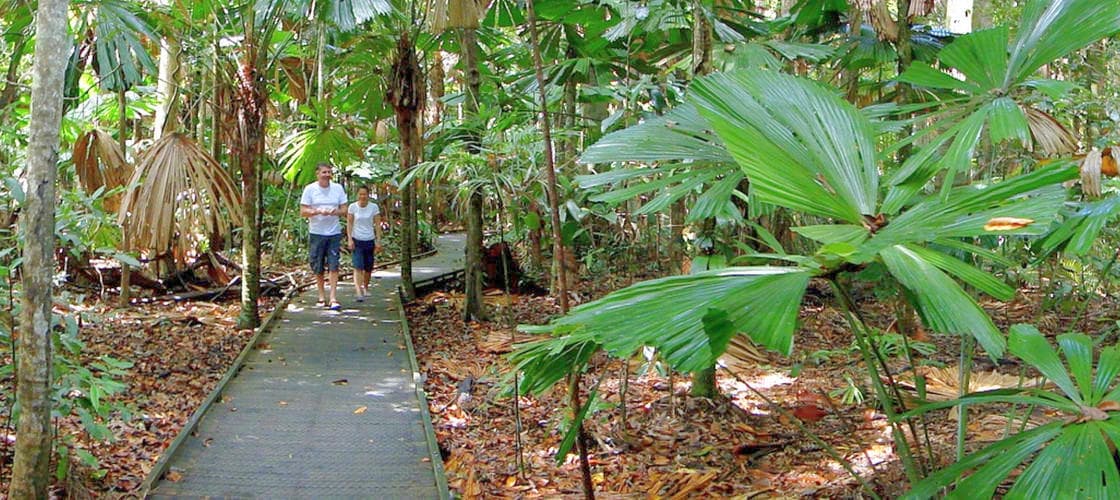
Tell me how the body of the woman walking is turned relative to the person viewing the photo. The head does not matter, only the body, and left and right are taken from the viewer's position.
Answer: facing the viewer

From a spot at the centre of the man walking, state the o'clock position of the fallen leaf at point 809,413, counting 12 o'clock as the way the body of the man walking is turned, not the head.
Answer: The fallen leaf is roughly at 11 o'clock from the man walking.

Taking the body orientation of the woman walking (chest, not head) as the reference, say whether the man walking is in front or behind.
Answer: in front

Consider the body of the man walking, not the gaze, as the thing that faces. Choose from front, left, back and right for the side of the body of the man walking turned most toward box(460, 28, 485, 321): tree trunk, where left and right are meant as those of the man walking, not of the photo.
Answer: left

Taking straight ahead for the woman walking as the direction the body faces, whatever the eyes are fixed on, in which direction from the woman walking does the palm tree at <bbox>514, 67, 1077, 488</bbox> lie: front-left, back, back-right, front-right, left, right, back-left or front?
front

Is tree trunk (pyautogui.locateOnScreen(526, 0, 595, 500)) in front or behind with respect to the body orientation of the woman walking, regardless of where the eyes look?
in front

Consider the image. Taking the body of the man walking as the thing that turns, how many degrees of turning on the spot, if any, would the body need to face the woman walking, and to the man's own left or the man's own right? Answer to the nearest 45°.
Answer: approximately 135° to the man's own left

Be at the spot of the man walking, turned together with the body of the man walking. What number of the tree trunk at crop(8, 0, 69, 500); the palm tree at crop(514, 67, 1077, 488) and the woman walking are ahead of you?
2

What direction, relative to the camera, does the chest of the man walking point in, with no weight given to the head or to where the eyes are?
toward the camera

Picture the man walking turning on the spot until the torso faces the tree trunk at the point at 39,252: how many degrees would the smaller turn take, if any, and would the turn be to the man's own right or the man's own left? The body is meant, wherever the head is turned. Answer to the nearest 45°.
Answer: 0° — they already face it

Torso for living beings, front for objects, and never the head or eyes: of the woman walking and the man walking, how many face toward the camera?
2

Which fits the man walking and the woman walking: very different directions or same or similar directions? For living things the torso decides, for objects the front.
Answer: same or similar directions
